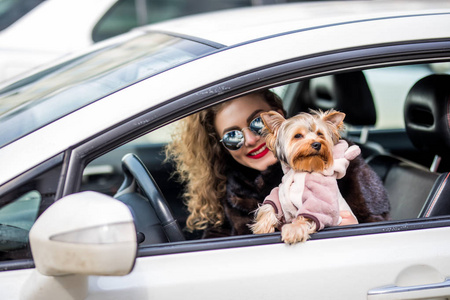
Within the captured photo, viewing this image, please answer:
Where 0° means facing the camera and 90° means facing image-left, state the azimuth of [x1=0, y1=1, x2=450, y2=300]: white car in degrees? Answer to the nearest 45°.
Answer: approximately 45°
